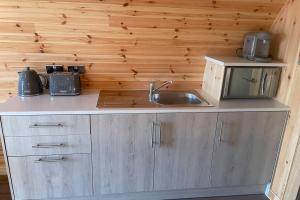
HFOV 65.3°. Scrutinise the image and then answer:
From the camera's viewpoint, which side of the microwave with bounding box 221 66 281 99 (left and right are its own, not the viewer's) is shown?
front

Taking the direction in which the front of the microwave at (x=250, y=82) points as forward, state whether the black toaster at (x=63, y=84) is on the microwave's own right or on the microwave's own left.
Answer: on the microwave's own right

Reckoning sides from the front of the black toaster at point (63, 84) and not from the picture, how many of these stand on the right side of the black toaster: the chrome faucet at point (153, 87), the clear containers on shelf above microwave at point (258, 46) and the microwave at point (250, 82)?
0

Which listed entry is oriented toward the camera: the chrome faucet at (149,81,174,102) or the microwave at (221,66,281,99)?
the microwave

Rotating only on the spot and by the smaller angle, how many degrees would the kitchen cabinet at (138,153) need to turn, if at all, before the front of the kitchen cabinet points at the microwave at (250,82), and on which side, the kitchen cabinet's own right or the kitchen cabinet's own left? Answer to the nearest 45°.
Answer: approximately 90° to the kitchen cabinet's own left

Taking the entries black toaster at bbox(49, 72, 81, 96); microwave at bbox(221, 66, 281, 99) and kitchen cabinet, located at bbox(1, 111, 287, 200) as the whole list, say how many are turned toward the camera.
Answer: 3

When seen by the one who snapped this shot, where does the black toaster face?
facing the viewer

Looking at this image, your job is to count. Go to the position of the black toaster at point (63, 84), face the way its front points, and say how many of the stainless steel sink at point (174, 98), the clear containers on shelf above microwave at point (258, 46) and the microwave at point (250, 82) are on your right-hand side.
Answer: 0

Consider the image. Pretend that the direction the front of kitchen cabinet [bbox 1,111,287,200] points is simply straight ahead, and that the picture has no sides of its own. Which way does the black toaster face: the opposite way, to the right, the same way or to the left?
the same way

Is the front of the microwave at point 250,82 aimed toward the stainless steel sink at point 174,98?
no

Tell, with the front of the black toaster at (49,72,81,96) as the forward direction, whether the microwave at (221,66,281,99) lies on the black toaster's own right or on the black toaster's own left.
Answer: on the black toaster's own left

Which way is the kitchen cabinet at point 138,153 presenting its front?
toward the camera
